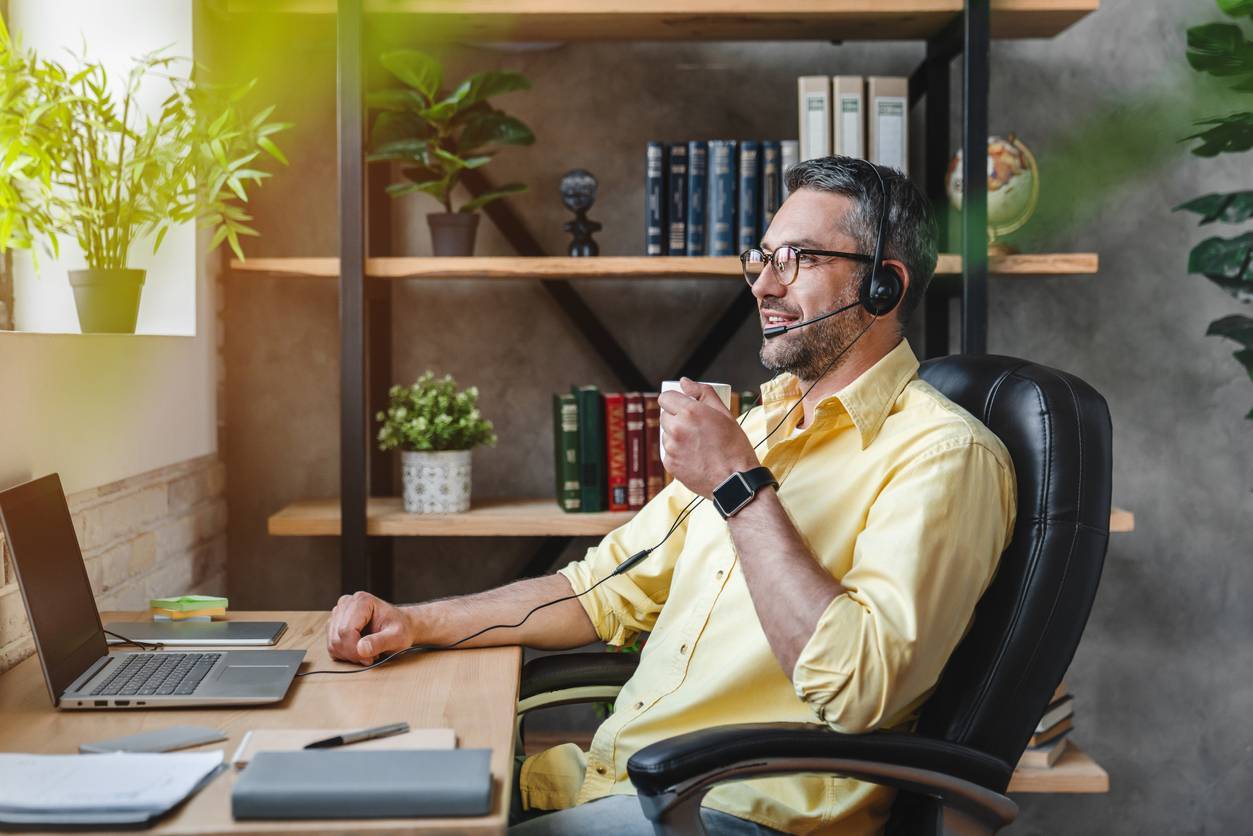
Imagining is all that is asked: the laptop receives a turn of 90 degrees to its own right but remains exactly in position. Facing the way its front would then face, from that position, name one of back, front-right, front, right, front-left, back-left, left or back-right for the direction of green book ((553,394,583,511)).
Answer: back-left

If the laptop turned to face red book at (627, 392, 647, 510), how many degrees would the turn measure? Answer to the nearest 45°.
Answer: approximately 45° to its left

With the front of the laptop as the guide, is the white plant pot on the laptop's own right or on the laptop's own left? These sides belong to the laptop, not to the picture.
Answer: on the laptop's own left

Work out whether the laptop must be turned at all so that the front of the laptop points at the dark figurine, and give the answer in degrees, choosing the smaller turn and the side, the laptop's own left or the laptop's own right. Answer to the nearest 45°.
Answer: approximately 45° to the laptop's own left

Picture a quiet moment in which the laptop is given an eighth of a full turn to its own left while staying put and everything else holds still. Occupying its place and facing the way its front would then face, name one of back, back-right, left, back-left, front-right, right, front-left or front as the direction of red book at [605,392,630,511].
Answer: front

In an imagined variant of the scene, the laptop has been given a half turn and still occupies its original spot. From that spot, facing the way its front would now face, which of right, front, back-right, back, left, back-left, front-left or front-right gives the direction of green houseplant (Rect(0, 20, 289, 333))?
right

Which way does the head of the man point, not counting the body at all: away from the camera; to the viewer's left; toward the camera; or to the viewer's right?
to the viewer's left

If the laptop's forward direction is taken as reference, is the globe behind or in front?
in front

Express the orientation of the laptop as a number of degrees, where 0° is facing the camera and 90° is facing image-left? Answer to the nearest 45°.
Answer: approximately 270°

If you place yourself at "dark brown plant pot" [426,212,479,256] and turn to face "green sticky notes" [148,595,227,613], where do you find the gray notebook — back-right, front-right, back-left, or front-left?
front-left

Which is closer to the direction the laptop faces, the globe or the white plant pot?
the globe
